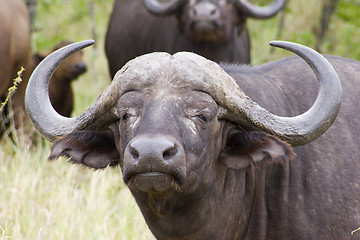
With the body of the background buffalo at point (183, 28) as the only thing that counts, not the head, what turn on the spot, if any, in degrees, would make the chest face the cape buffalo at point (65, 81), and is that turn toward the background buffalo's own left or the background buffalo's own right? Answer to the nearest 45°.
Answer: approximately 90° to the background buffalo's own right

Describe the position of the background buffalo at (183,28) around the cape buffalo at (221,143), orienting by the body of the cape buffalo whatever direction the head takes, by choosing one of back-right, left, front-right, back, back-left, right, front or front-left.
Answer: back-right

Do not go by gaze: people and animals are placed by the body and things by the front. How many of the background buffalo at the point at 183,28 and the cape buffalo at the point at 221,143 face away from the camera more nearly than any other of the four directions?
0

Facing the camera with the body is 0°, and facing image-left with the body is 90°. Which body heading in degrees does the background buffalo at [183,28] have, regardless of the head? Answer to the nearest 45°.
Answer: approximately 315°

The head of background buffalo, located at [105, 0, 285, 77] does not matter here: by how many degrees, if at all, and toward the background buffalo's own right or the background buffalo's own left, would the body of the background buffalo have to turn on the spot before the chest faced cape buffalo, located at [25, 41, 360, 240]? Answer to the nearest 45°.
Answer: approximately 45° to the background buffalo's own right

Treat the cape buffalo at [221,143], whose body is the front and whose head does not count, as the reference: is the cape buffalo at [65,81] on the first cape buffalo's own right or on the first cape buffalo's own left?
on the first cape buffalo's own right

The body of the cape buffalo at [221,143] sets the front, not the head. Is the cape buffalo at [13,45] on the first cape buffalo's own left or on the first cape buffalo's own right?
on the first cape buffalo's own right

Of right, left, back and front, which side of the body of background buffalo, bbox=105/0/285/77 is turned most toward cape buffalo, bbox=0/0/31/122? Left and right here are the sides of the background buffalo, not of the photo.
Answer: right
